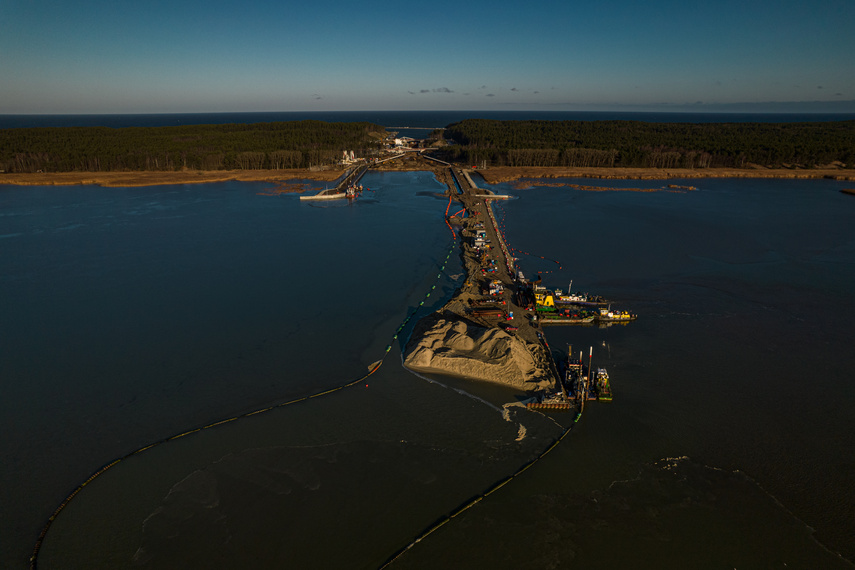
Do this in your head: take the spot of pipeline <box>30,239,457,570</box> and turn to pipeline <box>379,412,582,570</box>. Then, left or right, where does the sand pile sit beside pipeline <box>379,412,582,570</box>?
left

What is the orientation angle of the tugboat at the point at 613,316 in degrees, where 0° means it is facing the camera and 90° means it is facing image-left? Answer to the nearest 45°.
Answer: approximately 270°

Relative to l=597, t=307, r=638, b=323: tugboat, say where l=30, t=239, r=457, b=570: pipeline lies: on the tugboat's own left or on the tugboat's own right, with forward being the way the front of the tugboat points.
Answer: on the tugboat's own right

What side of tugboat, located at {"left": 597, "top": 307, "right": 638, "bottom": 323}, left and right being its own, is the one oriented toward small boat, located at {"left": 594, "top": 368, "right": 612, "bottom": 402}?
right
